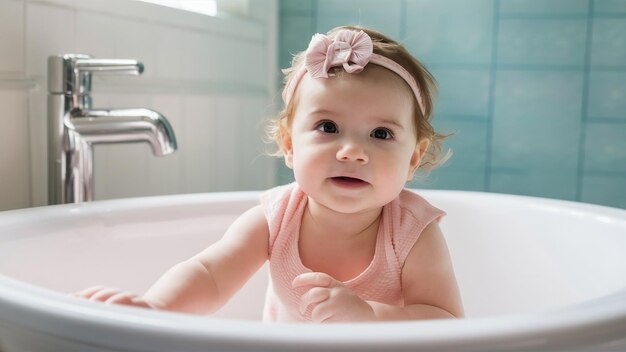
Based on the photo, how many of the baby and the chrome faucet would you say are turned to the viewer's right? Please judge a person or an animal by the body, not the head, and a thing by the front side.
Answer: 1

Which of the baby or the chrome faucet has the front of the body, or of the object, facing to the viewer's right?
the chrome faucet

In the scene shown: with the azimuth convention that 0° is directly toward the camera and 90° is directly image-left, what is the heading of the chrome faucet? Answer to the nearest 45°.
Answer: approximately 270°

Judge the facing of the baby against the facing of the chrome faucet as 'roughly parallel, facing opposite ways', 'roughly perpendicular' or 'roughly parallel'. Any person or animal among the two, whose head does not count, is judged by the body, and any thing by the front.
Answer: roughly perpendicular

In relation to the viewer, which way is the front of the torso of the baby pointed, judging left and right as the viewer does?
facing the viewer
